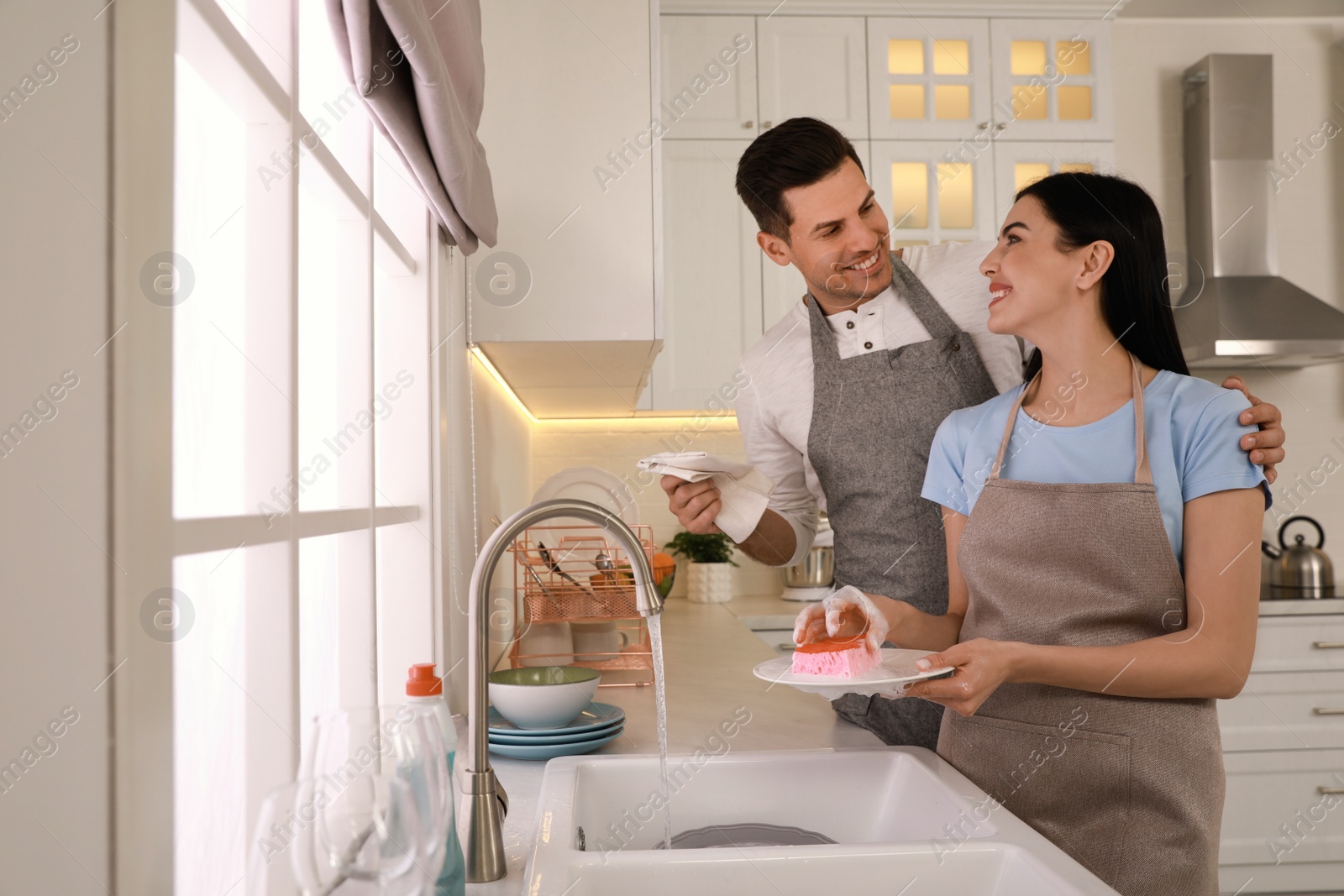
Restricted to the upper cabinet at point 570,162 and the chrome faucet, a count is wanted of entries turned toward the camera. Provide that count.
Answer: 0

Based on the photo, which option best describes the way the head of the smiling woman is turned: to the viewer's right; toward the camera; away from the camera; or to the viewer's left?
to the viewer's left

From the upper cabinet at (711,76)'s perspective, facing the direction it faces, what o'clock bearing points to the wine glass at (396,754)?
The wine glass is roughly at 12 o'clock from the upper cabinet.

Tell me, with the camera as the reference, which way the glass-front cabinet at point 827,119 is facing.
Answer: facing the viewer

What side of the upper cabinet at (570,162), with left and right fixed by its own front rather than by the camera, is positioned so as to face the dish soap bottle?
right

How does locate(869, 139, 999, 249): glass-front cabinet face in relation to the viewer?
toward the camera

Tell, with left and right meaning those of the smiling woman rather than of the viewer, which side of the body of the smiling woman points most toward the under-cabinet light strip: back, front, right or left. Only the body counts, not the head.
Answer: right

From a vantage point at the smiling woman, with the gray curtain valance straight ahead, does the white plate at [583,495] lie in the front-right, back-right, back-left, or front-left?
front-right

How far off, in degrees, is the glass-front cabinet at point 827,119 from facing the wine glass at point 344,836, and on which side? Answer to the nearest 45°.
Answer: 0° — it already faces it

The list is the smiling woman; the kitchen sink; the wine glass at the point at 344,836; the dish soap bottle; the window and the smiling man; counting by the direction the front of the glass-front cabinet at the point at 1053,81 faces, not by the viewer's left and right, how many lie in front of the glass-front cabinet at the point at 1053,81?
6

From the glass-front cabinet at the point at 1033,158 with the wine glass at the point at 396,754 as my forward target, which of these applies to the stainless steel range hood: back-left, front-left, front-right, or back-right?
back-left

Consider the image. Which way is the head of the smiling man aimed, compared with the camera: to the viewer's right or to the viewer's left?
to the viewer's right

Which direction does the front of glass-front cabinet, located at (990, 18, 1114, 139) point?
toward the camera

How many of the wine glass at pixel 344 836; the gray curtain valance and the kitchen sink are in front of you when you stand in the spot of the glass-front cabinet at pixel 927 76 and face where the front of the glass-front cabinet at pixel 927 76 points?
3

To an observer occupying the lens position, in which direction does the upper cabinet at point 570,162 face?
facing to the right of the viewer

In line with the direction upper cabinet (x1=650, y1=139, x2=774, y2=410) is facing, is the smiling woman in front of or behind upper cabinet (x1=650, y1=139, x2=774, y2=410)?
in front
